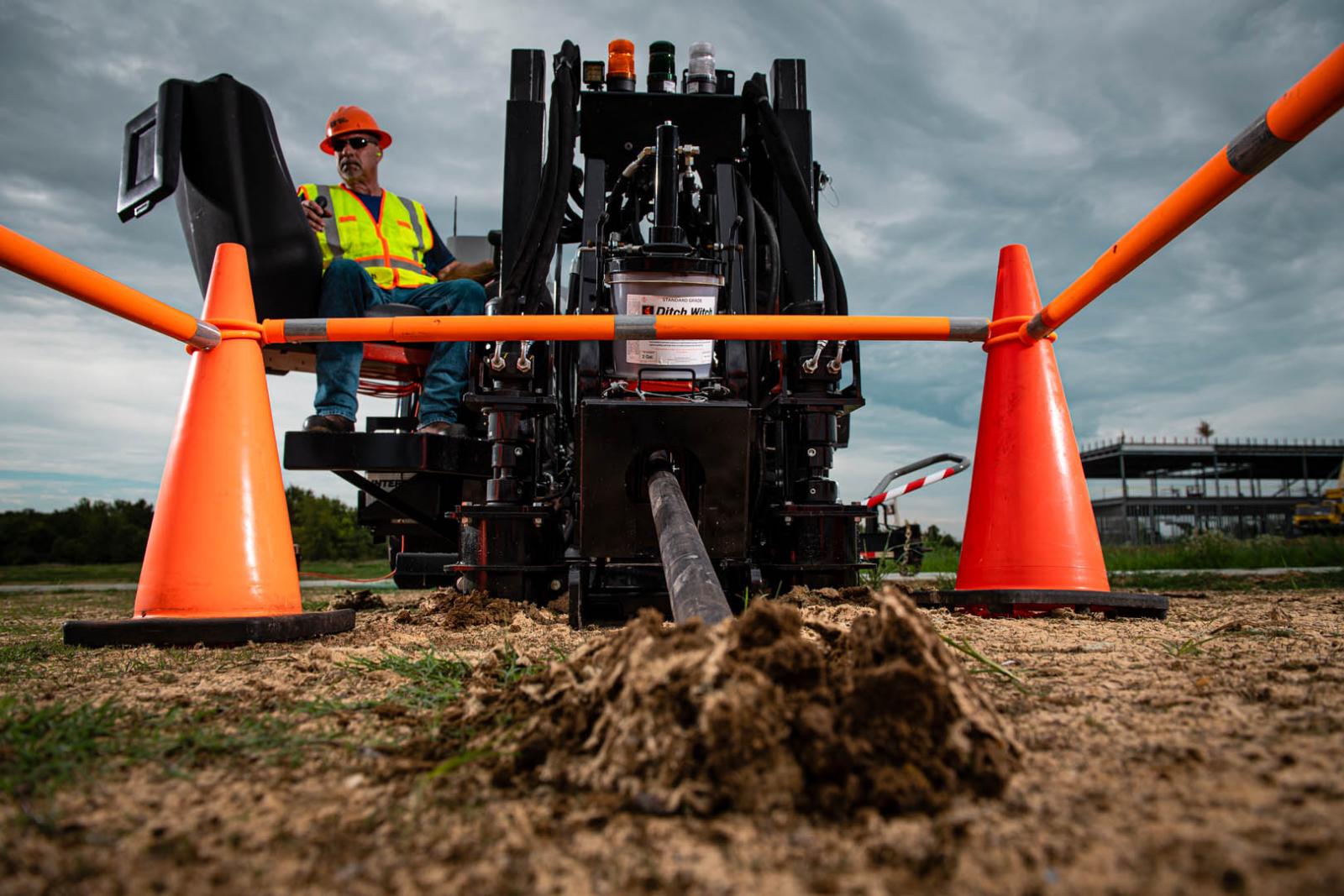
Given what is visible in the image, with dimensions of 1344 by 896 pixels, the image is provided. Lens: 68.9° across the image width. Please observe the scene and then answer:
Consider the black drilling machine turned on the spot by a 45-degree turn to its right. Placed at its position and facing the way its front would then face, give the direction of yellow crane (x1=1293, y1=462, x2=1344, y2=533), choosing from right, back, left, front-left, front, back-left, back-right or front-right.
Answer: back

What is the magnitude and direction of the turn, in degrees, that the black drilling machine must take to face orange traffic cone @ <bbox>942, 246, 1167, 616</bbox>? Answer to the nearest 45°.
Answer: approximately 45° to its left

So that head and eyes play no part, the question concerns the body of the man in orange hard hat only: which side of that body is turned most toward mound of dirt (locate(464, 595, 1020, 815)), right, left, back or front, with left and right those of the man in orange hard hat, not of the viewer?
front

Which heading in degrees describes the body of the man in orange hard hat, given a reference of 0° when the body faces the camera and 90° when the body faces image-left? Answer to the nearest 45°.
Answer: approximately 0°

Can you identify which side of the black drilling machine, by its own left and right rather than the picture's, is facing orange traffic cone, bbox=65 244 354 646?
front

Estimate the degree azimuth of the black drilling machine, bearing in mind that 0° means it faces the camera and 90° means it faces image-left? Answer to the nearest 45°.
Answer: approximately 0°

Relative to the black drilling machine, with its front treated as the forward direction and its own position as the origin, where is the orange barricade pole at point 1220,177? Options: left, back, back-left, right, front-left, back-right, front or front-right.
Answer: front-left

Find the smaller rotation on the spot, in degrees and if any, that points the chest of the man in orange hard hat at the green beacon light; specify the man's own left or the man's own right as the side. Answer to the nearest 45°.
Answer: approximately 45° to the man's own left

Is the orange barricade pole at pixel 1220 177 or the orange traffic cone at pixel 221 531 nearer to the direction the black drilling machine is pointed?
the orange barricade pole

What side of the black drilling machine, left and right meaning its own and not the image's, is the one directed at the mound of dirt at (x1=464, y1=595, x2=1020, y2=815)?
front
